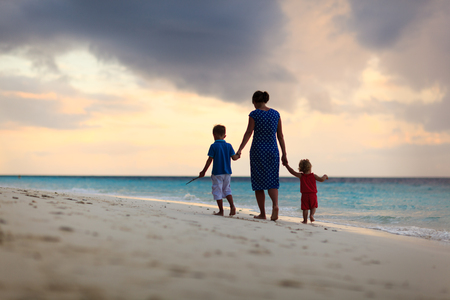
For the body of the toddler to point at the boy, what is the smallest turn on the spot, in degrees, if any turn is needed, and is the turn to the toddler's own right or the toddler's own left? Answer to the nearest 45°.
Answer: approximately 135° to the toddler's own left

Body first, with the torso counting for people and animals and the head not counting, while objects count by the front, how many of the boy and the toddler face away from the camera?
2

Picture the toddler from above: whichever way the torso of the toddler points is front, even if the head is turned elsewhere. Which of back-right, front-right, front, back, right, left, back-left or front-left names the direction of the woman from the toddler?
back-left

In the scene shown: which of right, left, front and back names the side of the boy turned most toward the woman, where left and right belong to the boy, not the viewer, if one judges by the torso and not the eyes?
right

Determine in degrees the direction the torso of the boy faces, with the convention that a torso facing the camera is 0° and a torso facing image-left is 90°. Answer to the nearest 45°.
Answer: approximately 180°

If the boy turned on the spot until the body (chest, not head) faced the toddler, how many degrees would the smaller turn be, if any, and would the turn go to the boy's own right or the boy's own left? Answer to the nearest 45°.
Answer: approximately 90° to the boy's own right

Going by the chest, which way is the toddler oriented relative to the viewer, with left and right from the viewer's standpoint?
facing away from the viewer
